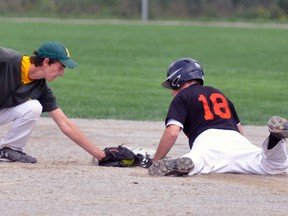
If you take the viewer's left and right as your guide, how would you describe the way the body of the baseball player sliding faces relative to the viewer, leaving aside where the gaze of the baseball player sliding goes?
facing away from the viewer and to the left of the viewer

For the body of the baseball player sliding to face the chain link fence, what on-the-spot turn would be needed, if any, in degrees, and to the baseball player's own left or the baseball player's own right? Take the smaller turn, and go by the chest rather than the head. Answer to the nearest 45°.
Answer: approximately 45° to the baseball player's own right
